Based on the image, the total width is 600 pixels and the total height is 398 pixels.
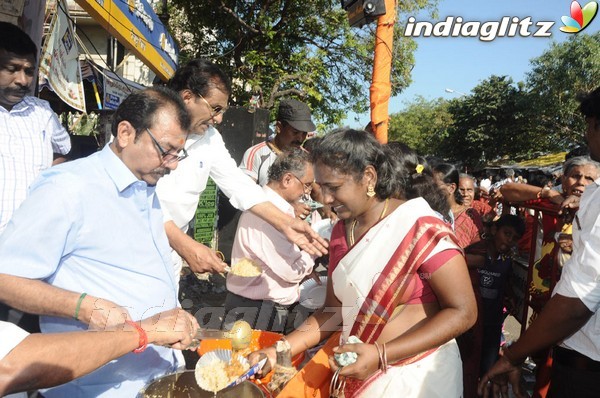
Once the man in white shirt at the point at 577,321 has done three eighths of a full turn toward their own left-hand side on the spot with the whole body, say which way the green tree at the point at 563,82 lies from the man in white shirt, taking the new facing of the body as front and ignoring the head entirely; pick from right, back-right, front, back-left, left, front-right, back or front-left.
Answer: back-left

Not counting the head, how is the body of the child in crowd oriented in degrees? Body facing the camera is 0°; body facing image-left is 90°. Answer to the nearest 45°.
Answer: approximately 0°

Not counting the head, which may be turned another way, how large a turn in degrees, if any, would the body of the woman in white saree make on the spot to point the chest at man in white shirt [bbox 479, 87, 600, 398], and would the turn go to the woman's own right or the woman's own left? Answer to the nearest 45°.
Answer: approximately 135° to the woman's own left

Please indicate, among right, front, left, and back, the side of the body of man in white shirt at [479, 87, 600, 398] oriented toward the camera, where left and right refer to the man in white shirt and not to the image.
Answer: left

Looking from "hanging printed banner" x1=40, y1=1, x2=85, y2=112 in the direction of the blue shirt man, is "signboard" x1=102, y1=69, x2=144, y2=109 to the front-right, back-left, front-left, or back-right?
back-left

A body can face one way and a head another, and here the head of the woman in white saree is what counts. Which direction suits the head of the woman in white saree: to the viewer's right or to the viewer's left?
to the viewer's left

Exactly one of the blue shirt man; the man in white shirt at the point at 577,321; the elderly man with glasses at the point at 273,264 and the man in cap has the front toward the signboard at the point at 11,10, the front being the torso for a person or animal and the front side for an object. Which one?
the man in white shirt

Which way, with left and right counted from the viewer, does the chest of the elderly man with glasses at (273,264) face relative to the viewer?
facing to the right of the viewer
